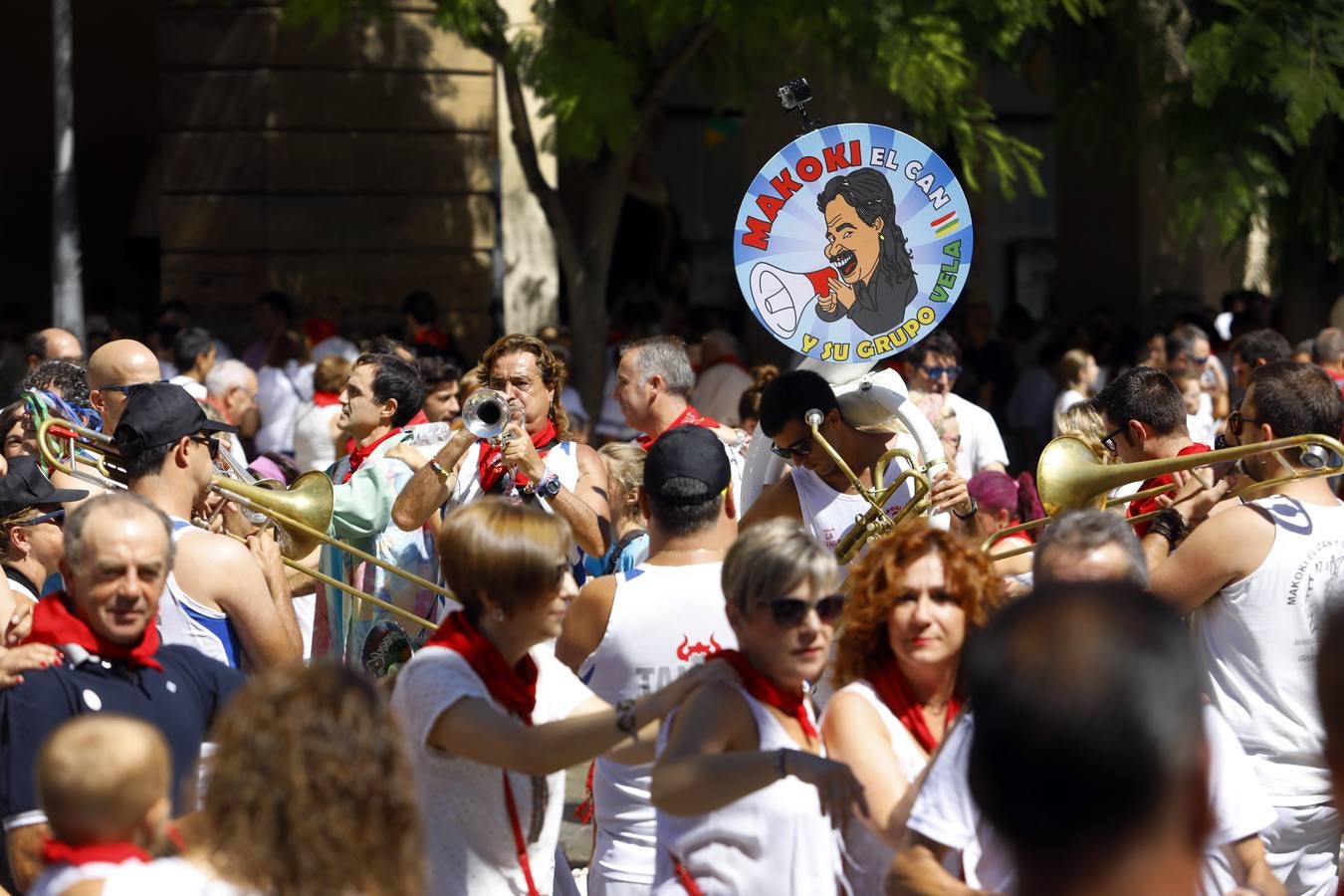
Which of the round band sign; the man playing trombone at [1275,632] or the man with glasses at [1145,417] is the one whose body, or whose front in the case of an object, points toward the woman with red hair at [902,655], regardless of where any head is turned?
the round band sign

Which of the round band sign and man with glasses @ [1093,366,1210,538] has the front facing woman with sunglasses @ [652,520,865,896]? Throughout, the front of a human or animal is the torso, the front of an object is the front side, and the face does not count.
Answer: the round band sign

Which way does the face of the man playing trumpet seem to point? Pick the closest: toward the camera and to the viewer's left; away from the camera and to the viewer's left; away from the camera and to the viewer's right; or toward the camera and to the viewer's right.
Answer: toward the camera and to the viewer's left

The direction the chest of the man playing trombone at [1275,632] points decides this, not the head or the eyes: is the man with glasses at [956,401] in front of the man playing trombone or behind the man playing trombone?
in front

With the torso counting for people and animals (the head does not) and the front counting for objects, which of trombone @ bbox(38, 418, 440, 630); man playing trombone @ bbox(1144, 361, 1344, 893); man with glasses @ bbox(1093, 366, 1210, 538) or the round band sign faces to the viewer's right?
the trombone

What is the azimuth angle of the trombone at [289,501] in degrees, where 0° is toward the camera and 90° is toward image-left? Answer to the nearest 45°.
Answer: approximately 270°

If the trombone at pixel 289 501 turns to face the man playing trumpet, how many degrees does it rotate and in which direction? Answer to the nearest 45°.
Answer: approximately 45° to its left

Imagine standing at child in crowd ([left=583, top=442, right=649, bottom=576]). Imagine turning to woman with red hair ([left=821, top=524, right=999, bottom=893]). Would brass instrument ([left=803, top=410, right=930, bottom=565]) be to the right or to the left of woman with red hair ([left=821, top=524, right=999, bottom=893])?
left
